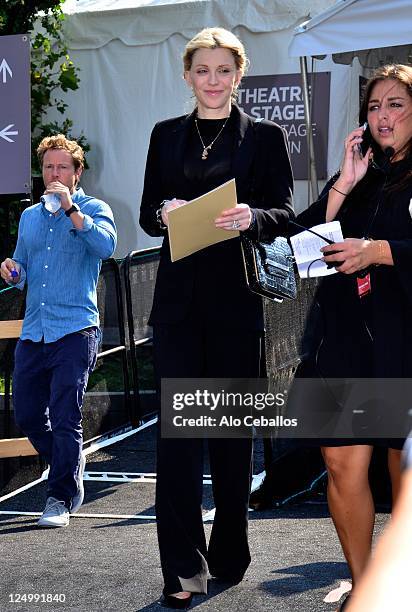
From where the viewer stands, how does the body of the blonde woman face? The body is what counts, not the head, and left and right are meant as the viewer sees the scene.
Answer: facing the viewer

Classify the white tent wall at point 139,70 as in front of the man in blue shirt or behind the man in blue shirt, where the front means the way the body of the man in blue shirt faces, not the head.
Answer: behind

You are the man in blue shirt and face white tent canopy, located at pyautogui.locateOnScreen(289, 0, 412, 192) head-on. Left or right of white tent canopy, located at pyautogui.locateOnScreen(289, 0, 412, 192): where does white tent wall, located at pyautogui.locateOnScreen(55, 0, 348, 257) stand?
left

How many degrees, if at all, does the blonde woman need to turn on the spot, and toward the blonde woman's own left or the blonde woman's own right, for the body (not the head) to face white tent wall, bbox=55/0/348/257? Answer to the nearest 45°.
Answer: approximately 180°

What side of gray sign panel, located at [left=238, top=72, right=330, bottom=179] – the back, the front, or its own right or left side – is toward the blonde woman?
front

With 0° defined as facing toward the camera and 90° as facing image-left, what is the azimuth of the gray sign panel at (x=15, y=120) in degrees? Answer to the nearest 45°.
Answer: approximately 0°

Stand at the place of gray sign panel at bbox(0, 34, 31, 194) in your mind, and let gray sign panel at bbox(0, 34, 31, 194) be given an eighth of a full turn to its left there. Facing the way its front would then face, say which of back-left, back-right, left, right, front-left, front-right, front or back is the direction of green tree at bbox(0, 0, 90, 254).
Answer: back-left

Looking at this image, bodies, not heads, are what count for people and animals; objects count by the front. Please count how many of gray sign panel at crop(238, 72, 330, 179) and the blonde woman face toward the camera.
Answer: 2

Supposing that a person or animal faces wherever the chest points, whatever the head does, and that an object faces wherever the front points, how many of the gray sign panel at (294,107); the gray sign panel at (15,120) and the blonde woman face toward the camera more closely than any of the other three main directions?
3

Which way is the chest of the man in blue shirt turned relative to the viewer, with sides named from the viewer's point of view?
facing the viewer and to the left of the viewer

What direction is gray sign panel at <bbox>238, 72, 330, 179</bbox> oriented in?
toward the camera

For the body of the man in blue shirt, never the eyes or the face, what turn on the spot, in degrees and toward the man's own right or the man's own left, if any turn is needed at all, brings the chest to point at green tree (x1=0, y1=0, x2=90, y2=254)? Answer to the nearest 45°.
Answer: approximately 135° to the man's own right

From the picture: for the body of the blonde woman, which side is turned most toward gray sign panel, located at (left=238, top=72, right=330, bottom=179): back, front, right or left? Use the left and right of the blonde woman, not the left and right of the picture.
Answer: back
